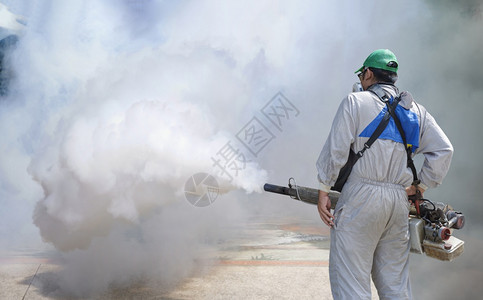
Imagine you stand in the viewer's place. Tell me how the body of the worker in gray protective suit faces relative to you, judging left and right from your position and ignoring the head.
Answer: facing away from the viewer and to the left of the viewer

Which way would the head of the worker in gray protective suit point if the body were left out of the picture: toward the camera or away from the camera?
away from the camera
